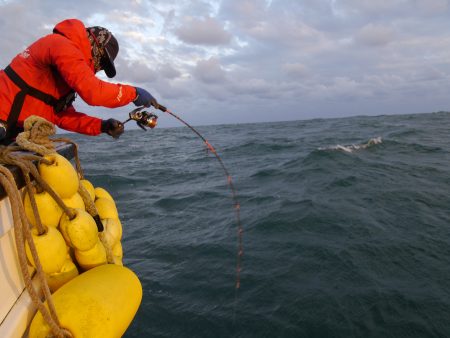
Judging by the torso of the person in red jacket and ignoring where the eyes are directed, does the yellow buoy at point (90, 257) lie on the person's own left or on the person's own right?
on the person's own right

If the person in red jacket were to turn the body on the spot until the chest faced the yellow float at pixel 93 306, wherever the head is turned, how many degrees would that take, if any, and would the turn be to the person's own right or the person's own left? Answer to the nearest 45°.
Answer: approximately 90° to the person's own right

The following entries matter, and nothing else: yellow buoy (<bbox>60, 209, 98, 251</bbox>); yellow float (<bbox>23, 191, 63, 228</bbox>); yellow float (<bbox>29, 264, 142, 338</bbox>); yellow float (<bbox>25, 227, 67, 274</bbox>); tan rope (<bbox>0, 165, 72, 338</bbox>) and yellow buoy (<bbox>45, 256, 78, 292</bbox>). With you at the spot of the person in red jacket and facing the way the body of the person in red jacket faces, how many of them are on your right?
6

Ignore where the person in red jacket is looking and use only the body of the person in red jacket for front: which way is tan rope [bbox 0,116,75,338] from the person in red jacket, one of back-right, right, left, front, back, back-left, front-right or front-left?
right

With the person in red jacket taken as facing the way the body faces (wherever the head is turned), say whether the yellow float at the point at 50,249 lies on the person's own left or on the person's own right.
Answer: on the person's own right

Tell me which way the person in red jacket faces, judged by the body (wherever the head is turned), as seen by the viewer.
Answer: to the viewer's right
